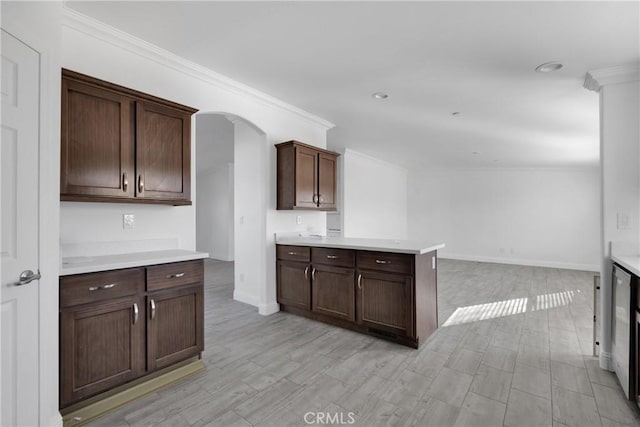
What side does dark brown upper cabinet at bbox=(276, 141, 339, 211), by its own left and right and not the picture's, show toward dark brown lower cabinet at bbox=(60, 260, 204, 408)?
right

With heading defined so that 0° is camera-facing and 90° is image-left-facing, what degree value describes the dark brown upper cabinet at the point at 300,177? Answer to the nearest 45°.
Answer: approximately 315°

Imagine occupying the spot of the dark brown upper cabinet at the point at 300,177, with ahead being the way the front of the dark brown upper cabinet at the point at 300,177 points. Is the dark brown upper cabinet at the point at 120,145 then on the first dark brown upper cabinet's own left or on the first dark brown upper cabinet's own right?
on the first dark brown upper cabinet's own right

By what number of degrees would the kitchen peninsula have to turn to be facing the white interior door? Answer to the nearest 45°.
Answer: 0° — it already faces it

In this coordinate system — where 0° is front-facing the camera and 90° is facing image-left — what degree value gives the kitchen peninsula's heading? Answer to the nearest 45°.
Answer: approximately 45°
